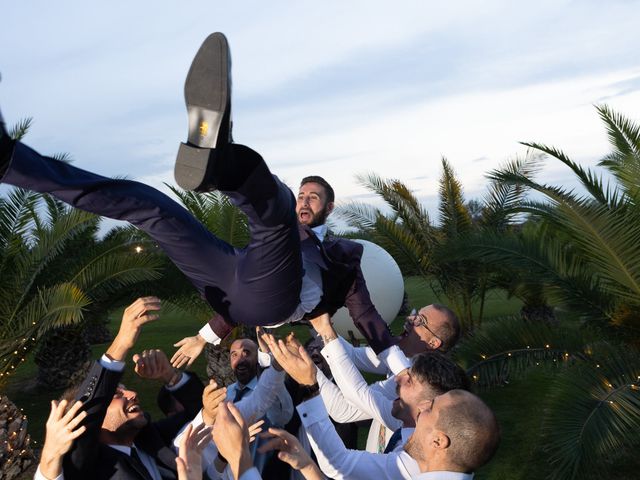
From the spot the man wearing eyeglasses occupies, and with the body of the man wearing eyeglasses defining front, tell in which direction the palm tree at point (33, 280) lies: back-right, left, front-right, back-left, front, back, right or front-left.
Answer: front-right

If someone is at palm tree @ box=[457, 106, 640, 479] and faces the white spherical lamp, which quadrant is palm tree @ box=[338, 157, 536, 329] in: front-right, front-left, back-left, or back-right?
front-right

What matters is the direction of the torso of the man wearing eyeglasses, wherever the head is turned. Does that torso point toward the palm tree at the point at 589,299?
no

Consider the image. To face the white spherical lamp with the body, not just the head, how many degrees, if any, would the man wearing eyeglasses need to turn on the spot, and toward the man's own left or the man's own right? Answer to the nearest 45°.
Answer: approximately 90° to the man's own right

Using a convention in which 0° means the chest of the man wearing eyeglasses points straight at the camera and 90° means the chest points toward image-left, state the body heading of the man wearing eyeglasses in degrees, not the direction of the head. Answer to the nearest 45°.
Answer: approximately 90°

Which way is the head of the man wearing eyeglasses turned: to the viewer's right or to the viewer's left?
to the viewer's left

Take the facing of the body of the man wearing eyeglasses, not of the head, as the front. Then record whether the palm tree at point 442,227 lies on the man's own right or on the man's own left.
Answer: on the man's own right
